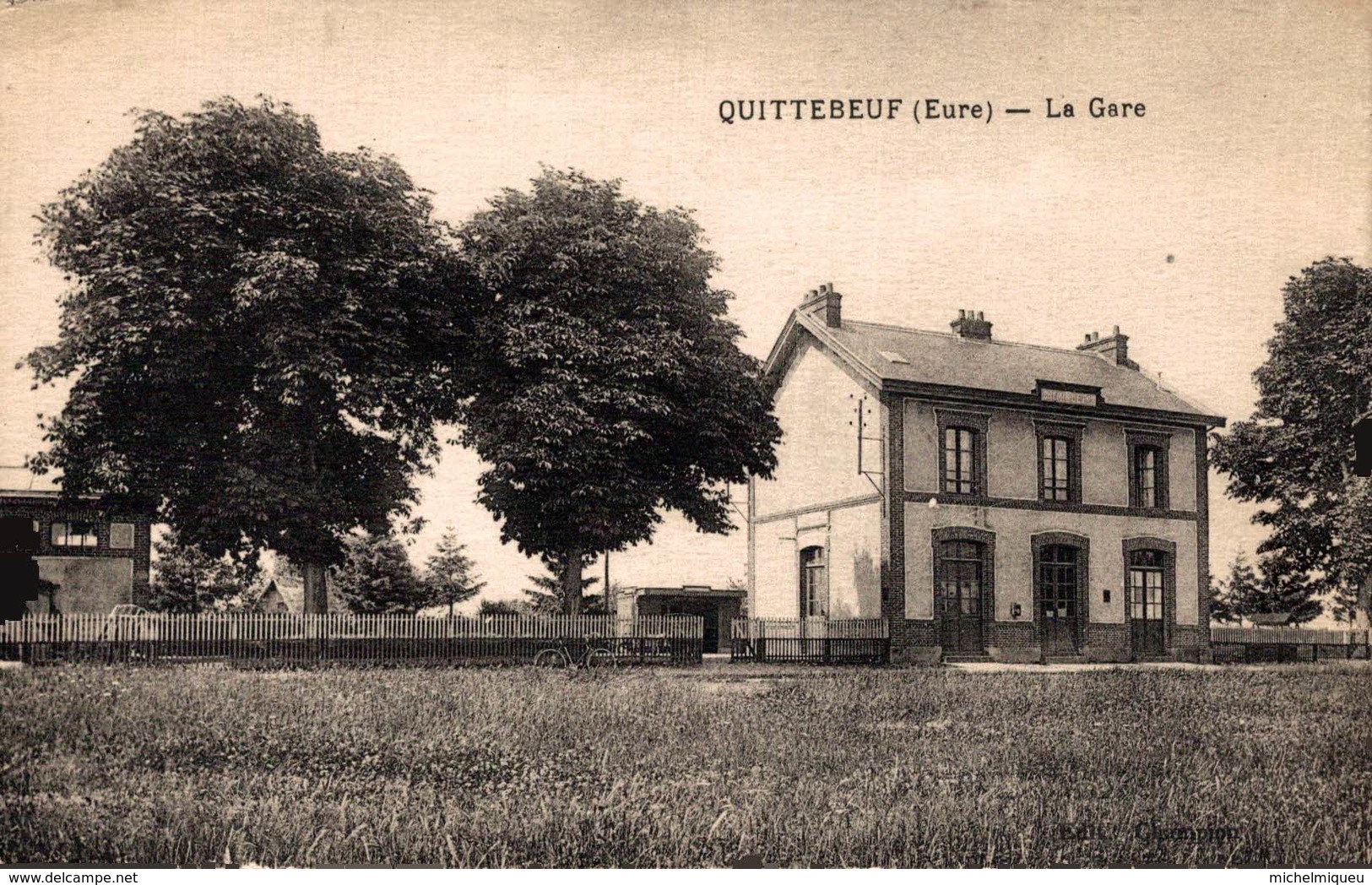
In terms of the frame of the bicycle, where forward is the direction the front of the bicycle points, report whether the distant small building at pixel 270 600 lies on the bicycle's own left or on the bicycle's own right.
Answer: on the bicycle's own left

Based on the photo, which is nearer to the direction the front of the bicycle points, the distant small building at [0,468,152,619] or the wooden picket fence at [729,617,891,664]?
the wooden picket fence

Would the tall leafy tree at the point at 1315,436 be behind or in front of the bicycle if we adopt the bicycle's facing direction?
in front

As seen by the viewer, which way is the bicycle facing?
to the viewer's right
